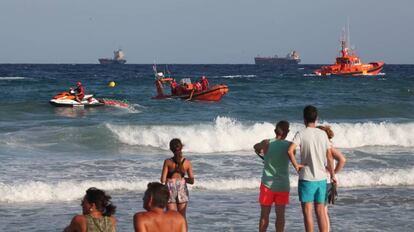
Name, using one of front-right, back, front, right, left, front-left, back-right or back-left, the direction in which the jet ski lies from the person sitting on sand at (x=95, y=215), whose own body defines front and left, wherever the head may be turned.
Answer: front-right

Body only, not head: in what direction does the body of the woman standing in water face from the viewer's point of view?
away from the camera

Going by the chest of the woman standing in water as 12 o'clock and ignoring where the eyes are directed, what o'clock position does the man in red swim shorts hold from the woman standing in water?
The man in red swim shorts is roughly at 5 o'clock from the woman standing in water.

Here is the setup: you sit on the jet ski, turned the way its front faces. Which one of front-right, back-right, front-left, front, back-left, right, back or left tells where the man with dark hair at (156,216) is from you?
left

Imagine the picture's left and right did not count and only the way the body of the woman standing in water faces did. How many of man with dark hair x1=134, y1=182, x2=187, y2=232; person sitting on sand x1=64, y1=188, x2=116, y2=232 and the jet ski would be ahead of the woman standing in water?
1

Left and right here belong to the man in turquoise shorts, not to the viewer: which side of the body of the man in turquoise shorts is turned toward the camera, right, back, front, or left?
back

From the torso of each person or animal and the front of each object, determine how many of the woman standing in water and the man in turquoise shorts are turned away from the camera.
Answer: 2

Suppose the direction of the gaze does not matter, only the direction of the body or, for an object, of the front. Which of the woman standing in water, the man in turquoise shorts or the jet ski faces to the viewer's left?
the jet ski

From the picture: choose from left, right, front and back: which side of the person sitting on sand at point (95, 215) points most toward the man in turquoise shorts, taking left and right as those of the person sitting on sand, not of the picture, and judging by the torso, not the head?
right

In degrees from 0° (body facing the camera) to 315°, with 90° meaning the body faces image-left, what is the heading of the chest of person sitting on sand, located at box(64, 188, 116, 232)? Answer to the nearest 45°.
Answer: approximately 135°

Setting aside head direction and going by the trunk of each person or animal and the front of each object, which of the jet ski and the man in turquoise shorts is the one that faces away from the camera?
the man in turquoise shorts

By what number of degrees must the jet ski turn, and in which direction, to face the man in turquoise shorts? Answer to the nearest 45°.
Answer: approximately 90° to its left

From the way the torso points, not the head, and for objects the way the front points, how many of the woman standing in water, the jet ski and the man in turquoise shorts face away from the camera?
2

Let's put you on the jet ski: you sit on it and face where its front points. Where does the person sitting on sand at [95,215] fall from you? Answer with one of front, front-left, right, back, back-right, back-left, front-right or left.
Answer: left

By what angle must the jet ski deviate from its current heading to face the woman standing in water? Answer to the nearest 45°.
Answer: approximately 90° to its left

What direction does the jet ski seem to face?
to the viewer's left

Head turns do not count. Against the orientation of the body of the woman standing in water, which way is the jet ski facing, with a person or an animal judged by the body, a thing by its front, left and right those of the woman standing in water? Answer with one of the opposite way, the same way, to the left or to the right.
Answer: to the left

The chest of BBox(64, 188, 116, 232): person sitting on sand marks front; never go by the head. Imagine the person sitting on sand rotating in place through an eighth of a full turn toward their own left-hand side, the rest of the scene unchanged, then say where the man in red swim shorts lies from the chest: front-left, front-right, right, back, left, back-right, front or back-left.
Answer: back-right
